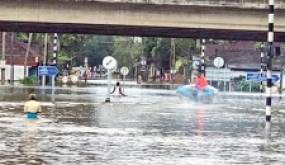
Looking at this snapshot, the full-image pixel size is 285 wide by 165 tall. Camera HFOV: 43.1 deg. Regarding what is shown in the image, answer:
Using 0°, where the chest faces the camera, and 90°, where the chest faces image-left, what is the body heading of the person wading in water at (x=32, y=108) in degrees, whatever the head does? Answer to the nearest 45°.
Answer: approximately 180°
